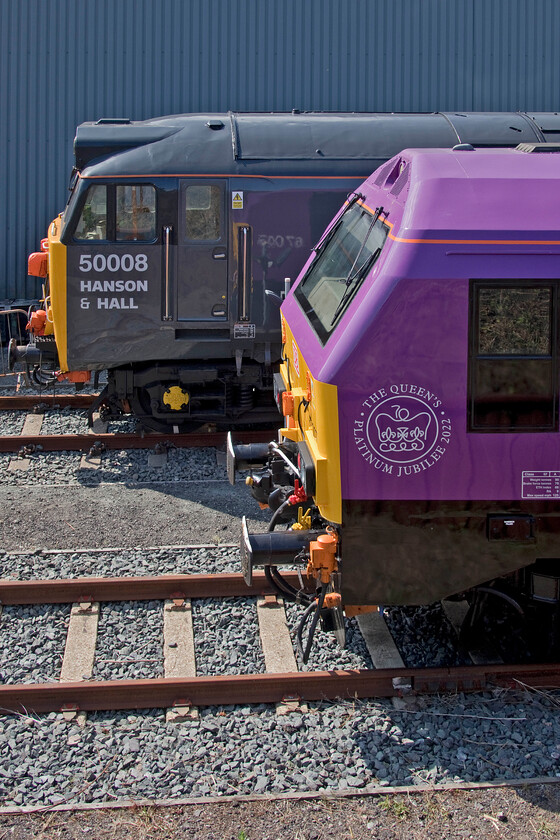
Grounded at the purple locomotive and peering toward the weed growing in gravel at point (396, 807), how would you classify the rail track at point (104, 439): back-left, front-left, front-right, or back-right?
back-right

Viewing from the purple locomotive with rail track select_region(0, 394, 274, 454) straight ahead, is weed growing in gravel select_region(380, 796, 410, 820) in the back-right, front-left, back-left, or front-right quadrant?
back-left

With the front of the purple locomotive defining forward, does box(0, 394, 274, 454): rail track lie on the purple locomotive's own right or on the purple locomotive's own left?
on the purple locomotive's own right

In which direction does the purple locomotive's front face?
to the viewer's left
